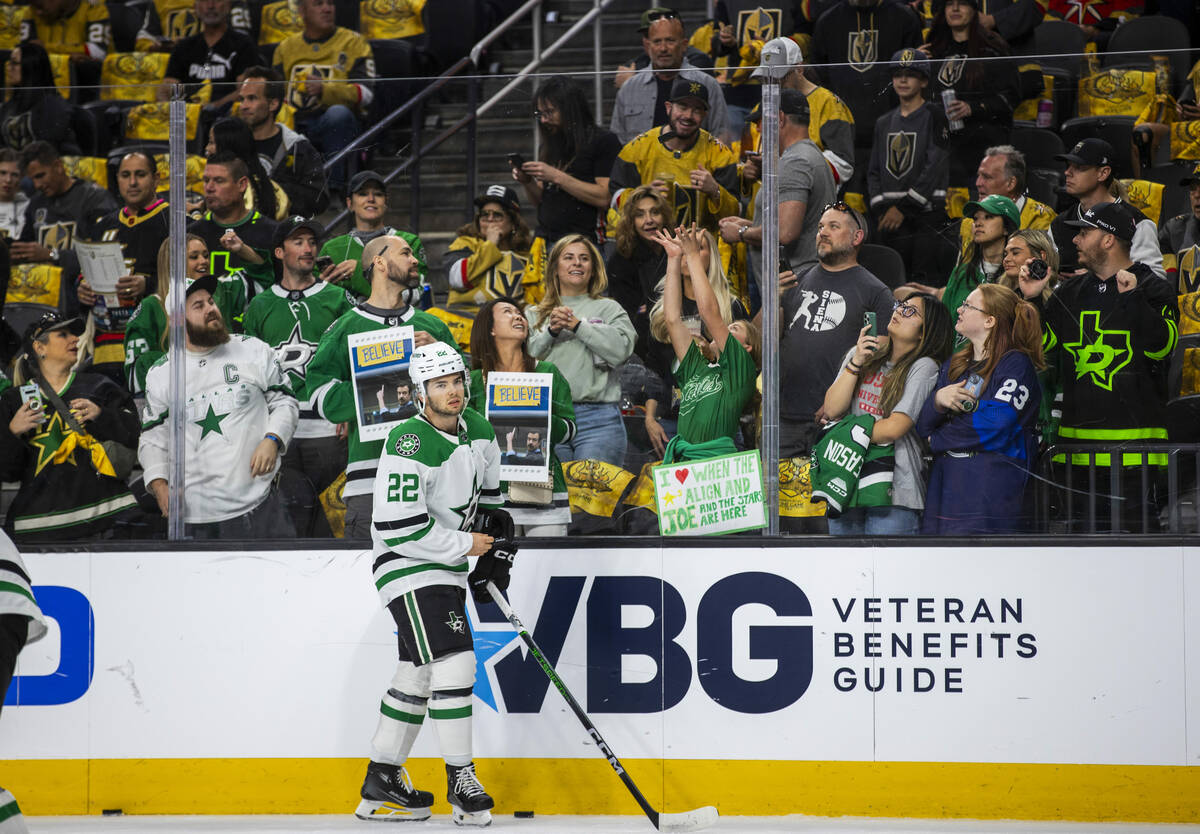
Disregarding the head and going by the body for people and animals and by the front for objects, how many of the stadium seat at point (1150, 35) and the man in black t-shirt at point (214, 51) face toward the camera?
2

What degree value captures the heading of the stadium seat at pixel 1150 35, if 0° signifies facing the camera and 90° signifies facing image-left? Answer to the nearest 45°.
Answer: approximately 0°

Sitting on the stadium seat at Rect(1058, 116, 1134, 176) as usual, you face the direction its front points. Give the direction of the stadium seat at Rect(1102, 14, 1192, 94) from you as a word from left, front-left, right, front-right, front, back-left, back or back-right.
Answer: back

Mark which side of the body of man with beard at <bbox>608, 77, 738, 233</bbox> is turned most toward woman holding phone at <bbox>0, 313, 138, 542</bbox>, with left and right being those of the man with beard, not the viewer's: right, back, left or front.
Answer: right

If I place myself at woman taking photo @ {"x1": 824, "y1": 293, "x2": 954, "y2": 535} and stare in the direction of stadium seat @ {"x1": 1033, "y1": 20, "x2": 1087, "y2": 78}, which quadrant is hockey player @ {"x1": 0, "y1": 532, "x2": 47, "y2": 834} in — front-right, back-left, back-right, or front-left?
back-left

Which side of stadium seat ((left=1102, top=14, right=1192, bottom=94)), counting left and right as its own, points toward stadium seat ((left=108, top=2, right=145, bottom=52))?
right

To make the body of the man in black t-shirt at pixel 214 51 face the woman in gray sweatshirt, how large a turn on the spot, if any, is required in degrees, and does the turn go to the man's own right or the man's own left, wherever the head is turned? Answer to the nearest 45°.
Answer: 0° — they already face them

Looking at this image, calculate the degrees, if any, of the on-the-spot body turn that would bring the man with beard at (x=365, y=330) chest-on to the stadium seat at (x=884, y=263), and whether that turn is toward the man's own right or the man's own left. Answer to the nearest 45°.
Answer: approximately 45° to the man's own left
